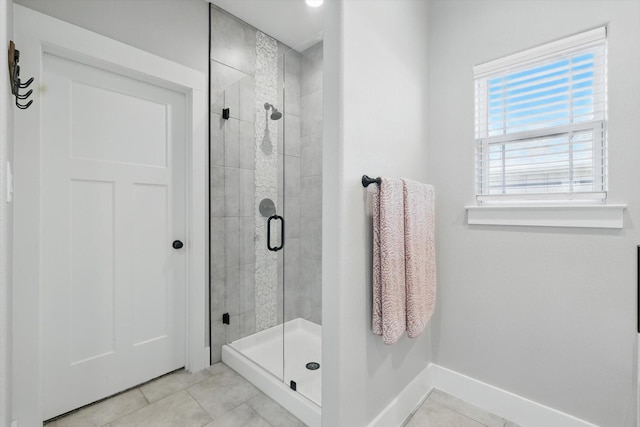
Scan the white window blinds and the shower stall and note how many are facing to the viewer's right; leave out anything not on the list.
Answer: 0

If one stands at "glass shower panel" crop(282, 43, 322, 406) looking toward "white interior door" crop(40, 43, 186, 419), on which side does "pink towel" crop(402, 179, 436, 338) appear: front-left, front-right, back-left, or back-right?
back-left

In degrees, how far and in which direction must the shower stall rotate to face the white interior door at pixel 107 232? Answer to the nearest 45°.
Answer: approximately 45° to its right

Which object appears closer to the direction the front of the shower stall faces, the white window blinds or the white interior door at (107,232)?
the white interior door

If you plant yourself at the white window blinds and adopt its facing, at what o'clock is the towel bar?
The towel bar is roughly at 12 o'clock from the white window blinds.

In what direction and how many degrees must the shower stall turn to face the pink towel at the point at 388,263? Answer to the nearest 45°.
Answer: approximately 90° to its left

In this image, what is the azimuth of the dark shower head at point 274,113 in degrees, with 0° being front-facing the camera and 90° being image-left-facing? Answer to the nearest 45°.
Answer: approximately 315°

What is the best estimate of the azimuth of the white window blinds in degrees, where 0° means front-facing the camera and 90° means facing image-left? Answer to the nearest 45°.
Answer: approximately 45°
